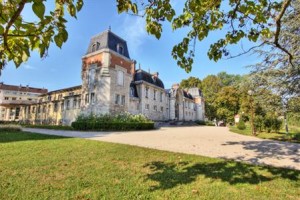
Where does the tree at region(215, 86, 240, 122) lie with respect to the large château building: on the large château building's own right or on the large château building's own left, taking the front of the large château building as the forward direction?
on the large château building's own left

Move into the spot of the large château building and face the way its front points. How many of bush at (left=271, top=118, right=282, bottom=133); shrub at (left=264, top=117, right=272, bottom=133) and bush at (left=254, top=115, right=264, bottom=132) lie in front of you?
3

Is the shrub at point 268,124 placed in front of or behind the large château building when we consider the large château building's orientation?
in front

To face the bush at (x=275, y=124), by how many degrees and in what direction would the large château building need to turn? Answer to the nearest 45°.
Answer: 0° — it already faces it

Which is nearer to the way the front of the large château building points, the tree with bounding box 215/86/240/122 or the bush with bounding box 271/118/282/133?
the bush

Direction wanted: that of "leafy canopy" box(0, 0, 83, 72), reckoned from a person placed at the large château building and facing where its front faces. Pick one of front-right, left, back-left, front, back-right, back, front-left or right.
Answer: front-right

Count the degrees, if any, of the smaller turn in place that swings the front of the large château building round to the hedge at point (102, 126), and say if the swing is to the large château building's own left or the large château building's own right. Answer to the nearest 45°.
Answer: approximately 45° to the large château building's own right

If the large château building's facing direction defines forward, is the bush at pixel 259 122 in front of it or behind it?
in front

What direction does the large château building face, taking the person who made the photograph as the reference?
facing the viewer and to the right of the viewer
